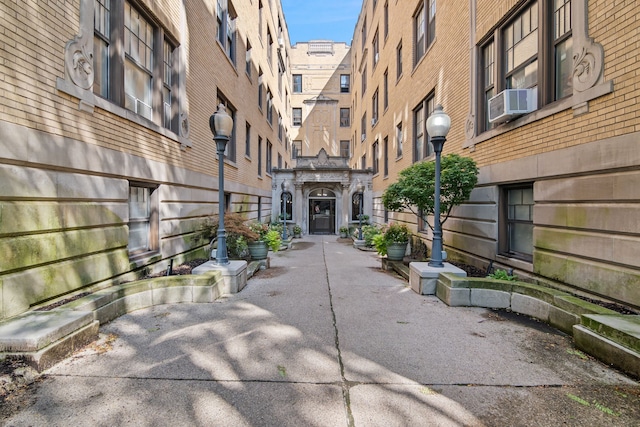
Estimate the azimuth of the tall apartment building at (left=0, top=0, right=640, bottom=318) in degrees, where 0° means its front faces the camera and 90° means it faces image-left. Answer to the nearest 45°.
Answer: approximately 0°

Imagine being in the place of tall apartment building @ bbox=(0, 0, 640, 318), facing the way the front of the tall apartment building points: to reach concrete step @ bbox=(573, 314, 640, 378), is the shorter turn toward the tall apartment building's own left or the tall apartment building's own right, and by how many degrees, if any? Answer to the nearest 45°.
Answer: approximately 45° to the tall apartment building's own left
